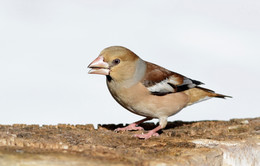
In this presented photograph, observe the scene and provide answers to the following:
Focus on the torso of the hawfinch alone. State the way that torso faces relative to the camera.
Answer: to the viewer's left

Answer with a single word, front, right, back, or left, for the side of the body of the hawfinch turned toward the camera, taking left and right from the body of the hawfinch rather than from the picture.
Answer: left
